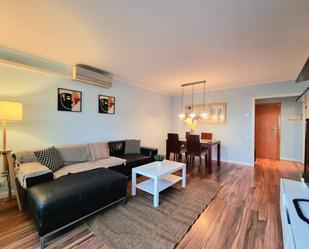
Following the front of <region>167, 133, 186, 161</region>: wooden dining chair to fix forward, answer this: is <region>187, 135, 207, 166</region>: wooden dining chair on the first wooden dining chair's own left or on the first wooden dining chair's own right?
on the first wooden dining chair's own right

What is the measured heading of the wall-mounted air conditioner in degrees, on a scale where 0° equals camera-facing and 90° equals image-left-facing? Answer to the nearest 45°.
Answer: approximately 315°

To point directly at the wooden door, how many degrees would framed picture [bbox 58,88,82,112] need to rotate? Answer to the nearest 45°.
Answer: approximately 45° to its left

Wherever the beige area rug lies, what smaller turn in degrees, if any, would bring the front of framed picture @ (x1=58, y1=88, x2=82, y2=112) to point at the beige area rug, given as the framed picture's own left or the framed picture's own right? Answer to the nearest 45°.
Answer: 0° — it already faces it

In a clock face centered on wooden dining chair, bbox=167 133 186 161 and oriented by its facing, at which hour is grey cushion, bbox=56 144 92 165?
The grey cushion is roughly at 6 o'clock from the wooden dining chair.

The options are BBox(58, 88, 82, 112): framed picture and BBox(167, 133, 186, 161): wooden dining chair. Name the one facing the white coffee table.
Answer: the framed picture

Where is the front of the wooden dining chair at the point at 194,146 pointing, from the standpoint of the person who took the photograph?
facing away from the viewer and to the right of the viewer

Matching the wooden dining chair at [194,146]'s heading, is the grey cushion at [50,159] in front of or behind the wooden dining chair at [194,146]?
behind
